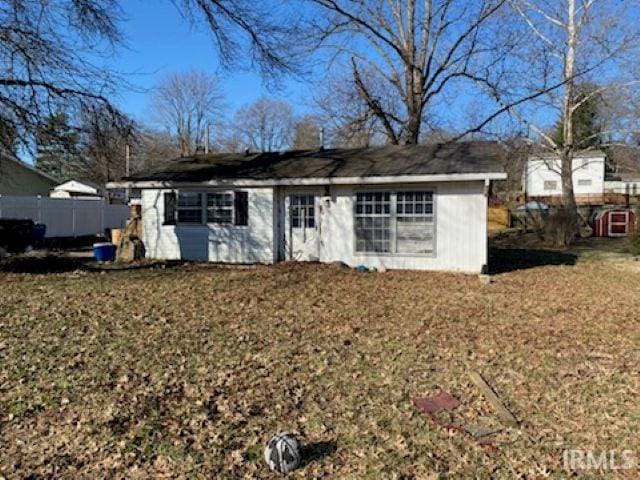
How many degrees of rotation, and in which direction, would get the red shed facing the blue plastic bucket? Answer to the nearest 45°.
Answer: approximately 45° to its right

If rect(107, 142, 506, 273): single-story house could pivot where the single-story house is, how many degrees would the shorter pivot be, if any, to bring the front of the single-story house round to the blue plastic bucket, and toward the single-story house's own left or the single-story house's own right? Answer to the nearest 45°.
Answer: approximately 90° to the single-story house's own right

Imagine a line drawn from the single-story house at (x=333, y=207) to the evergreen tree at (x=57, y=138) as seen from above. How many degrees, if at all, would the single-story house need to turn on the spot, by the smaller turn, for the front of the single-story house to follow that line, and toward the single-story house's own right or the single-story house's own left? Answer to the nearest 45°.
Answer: approximately 90° to the single-story house's own right

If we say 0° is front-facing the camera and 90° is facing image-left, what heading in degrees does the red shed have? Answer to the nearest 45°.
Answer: approximately 0°

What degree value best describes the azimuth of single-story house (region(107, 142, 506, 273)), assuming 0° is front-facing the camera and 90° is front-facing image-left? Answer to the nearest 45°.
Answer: approximately 0°

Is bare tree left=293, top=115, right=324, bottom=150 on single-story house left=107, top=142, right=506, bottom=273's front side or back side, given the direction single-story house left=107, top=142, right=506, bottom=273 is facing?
on the back side

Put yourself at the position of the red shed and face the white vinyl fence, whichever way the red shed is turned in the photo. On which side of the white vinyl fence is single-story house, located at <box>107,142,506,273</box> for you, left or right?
left

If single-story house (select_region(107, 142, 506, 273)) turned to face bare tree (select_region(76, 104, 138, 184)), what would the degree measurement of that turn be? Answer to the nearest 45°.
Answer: approximately 90° to its right

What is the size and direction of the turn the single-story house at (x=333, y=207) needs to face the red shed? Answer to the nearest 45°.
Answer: approximately 135° to its left

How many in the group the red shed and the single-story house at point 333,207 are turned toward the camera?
2
